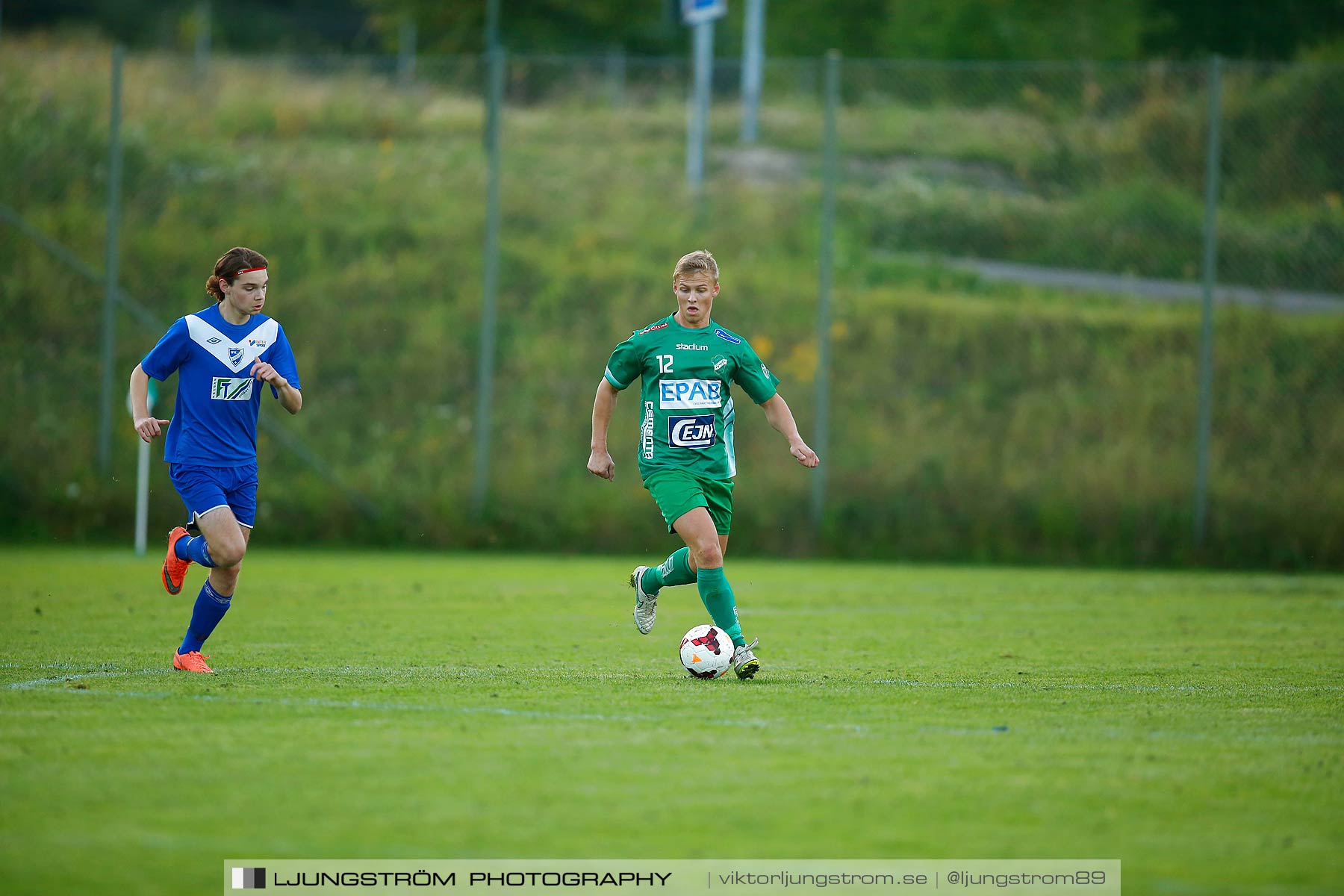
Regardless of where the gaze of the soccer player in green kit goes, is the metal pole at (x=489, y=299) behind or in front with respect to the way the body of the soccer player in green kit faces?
behind

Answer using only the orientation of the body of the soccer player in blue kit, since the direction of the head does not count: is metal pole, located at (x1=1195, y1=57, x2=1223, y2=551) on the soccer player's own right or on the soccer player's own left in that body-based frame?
on the soccer player's own left

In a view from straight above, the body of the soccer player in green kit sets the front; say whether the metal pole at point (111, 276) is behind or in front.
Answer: behind

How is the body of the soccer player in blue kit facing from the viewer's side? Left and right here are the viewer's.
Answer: facing the viewer and to the right of the viewer

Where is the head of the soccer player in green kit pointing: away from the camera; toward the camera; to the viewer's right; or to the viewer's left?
toward the camera

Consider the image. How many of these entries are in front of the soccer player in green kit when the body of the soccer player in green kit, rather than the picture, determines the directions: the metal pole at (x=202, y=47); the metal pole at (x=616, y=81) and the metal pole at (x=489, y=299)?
0

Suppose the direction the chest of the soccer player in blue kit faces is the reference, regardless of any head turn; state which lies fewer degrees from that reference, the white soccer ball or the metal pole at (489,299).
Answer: the white soccer ball

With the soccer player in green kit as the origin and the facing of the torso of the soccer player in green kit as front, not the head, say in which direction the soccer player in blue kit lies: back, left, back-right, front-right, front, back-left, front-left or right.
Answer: right

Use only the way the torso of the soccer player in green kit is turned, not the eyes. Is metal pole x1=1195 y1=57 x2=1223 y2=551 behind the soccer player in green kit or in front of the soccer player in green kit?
behind

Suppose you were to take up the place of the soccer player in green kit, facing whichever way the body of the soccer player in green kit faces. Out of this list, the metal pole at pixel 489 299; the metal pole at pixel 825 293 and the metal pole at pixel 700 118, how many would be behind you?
3

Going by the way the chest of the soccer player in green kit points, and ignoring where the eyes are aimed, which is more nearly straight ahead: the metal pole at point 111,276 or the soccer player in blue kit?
the soccer player in blue kit

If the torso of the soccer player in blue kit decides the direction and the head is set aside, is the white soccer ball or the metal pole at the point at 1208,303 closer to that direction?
the white soccer ball

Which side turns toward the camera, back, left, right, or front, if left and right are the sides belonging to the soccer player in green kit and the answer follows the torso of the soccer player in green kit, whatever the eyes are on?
front

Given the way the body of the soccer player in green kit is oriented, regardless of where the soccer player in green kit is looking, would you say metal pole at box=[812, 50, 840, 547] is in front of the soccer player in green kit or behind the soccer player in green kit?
behind

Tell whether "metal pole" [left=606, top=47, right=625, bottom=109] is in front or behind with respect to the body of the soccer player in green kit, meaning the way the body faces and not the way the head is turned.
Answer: behind

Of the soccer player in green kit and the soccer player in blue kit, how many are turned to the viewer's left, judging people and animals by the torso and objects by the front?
0
